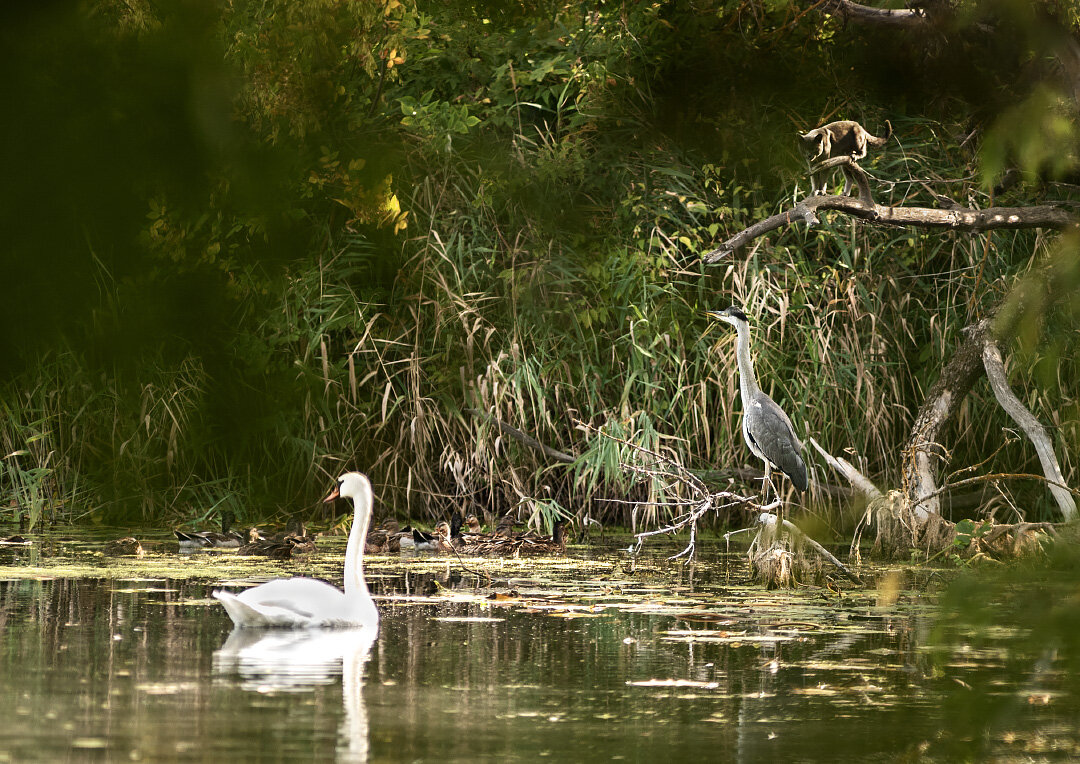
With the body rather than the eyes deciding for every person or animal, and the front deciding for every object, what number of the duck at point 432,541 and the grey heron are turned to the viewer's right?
1

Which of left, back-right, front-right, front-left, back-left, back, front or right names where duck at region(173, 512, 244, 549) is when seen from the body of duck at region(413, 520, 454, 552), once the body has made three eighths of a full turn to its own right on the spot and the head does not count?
front-right

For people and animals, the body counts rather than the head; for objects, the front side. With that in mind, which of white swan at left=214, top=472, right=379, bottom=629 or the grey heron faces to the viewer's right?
the white swan

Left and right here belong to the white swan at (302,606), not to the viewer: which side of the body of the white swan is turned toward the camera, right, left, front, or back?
right

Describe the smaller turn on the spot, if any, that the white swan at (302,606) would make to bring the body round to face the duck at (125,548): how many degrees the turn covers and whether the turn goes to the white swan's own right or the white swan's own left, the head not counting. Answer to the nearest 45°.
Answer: approximately 90° to the white swan's own left

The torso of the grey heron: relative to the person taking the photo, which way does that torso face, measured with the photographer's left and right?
facing to the left of the viewer

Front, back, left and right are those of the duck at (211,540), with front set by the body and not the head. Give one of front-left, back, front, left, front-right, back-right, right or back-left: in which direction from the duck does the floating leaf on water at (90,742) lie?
right

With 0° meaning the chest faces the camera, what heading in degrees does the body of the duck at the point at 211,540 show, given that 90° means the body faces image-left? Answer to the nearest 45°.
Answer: approximately 270°
